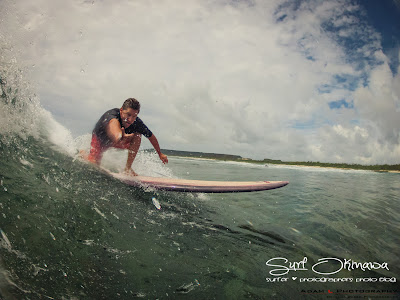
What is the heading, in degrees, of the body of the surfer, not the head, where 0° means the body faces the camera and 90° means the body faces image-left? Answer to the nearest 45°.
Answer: approximately 315°
